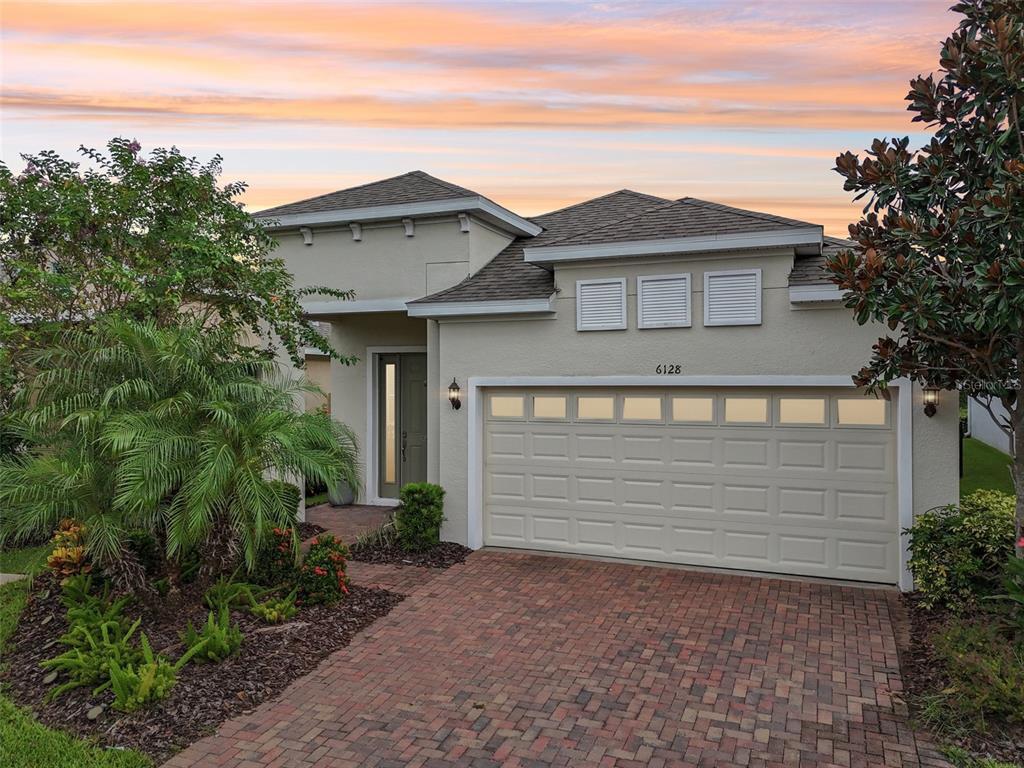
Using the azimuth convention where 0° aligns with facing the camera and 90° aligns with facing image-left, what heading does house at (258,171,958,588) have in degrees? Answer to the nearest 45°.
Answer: approximately 0°

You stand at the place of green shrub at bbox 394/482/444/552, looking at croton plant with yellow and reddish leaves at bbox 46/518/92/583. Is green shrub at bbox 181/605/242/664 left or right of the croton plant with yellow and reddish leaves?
left

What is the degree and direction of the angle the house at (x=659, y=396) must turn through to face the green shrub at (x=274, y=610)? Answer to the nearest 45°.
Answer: approximately 45° to its right

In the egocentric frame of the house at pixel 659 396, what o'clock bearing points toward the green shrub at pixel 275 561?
The green shrub is roughly at 2 o'clock from the house.

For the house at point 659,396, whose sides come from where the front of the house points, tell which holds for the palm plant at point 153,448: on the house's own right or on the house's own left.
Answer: on the house's own right

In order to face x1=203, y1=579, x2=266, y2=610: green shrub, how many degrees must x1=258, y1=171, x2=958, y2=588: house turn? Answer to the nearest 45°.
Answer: approximately 45° to its right
